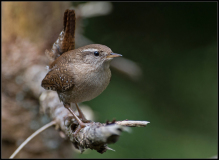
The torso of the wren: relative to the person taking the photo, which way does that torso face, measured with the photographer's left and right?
facing the viewer and to the right of the viewer
